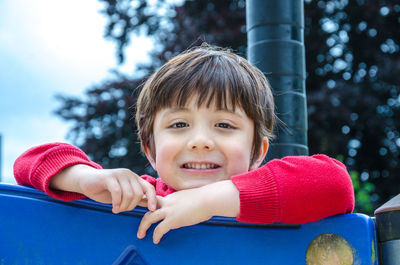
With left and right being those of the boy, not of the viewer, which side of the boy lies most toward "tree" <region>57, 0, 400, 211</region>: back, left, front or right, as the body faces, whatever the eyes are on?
back

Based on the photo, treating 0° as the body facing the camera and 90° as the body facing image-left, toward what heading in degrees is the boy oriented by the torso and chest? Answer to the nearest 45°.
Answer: approximately 0°
